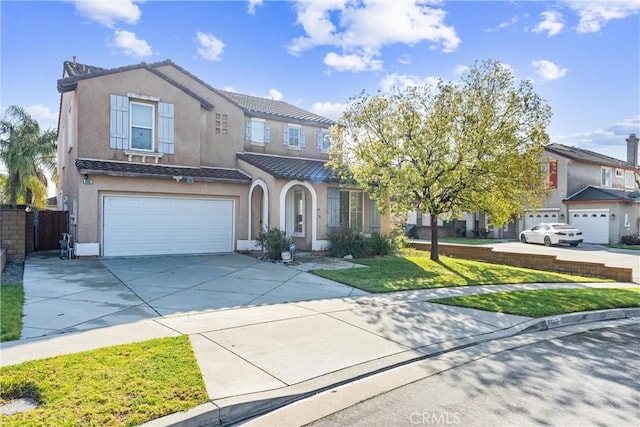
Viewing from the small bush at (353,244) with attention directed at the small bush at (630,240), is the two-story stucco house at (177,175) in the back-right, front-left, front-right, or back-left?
back-left

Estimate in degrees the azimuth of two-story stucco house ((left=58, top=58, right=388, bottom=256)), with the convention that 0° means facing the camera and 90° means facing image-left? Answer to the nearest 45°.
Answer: approximately 0°

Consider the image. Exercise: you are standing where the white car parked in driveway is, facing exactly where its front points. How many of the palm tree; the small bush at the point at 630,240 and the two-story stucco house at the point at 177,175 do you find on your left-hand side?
2

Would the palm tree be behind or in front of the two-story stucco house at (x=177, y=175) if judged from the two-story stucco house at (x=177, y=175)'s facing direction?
behind

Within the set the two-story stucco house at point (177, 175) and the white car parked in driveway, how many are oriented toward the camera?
1

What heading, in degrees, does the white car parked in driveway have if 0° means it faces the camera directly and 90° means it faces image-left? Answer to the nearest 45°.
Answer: approximately 135°

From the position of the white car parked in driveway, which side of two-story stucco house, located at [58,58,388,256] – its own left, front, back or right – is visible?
left

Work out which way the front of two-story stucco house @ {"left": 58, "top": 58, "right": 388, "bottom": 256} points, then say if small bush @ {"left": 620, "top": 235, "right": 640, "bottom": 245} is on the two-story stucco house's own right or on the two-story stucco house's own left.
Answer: on the two-story stucco house's own left
